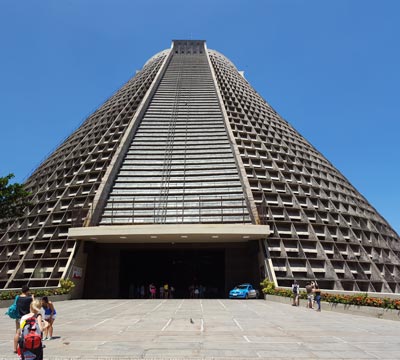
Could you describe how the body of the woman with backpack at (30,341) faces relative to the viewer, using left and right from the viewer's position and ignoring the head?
facing away from the viewer and to the right of the viewer

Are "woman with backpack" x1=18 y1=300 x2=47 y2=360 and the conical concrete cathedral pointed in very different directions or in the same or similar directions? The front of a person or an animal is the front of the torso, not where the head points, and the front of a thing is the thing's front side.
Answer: very different directions

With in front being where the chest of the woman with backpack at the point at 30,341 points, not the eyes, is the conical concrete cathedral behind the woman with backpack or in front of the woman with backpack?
in front

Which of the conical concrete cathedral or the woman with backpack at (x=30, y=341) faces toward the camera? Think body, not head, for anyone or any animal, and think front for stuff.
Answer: the conical concrete cathedral

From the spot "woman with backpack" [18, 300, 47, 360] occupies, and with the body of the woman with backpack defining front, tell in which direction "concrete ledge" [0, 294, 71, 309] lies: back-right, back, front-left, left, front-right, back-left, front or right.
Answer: front-left

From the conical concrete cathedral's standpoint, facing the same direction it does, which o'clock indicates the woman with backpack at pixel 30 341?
The woman with backpack is roughly at 12 o'clock from the conical concrete cathedral.

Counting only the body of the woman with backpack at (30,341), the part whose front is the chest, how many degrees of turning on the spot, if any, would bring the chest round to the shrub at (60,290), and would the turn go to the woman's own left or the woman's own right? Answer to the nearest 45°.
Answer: approximately 45° to the woman's own left

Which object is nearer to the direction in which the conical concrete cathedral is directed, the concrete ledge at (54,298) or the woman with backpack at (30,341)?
the woman with backpack

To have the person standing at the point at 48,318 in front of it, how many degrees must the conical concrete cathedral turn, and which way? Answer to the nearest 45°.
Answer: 0° — it already faces them

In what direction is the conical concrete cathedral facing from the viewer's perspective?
toward the camera

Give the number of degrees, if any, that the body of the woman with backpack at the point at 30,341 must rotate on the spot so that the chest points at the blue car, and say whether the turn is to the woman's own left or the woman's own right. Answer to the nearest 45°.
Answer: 0° — they already face it

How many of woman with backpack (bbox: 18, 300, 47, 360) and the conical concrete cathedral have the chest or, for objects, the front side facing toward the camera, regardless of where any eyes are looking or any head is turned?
1

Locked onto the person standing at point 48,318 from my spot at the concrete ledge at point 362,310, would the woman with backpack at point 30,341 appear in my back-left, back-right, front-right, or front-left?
front-left
